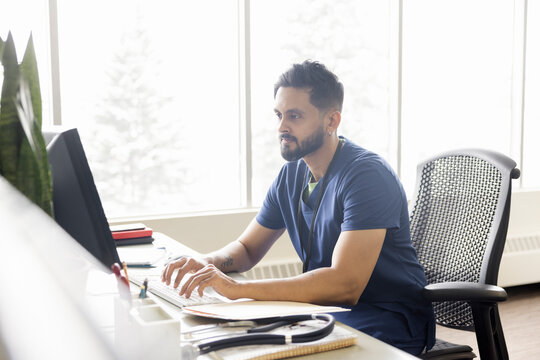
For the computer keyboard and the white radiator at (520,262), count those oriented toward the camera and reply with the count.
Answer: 1

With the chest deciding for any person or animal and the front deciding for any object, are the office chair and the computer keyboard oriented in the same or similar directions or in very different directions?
very different directions

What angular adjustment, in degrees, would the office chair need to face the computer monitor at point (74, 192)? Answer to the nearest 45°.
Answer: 0° — it already faces it

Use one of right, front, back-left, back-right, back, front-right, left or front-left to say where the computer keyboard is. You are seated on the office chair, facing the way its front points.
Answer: front

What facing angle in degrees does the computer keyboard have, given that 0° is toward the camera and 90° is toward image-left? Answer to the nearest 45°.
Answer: approximately 225°

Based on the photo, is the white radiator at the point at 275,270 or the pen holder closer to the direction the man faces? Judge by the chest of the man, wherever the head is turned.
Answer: the pen holder

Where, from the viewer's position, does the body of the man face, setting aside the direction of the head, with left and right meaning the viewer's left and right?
facing the viewer and to the left of the viewer

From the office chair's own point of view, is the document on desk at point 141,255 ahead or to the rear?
ahead

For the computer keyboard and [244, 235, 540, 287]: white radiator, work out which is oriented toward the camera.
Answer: the white radiator

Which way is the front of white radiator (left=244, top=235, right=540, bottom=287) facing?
toward the camera

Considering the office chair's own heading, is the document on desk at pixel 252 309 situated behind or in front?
in front

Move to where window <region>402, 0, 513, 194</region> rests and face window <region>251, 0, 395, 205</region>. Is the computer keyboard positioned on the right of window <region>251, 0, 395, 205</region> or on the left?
left

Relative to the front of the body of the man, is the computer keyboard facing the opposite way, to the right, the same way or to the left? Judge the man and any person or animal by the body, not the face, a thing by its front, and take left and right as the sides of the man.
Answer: the opposite way

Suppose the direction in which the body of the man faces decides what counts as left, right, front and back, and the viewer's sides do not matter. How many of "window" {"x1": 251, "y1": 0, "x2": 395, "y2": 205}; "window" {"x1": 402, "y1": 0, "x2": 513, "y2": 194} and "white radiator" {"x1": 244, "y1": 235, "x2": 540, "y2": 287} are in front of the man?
0
